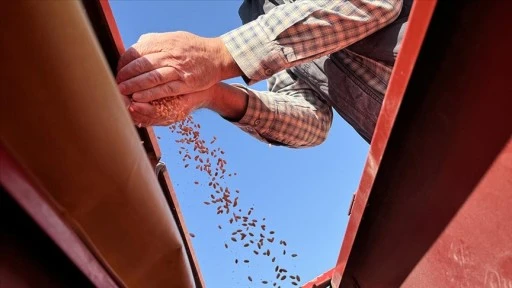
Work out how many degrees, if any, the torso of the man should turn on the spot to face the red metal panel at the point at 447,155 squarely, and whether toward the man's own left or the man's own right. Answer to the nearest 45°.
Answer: approximately 90° to the man's own left

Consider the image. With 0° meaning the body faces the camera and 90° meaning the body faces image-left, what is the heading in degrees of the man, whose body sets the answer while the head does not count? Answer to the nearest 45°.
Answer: approximately 90°
